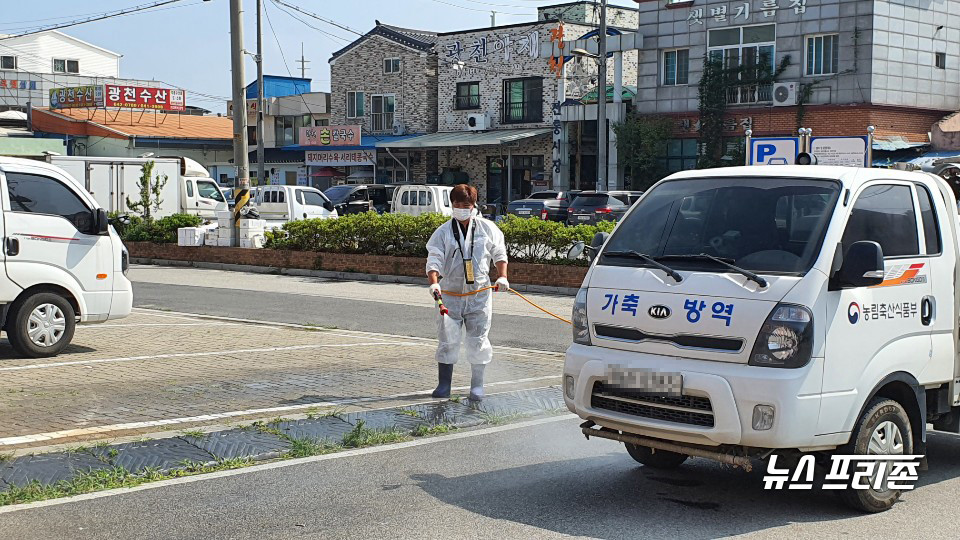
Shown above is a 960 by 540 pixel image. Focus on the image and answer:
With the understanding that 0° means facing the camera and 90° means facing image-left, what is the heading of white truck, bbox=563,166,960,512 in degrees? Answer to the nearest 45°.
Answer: approximately 45°

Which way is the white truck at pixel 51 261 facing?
to the viewer's right

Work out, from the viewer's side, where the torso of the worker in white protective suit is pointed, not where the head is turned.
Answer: toward the camera

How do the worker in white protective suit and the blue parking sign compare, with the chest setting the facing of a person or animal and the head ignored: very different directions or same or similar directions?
same or similar directions

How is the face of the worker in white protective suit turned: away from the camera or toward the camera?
toward the camera

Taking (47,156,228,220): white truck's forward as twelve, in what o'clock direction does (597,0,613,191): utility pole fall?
The utility pole is roughly at 12 o'clock from the white truck.

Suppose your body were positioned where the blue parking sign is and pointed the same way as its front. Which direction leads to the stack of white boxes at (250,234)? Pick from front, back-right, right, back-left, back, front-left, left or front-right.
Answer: right

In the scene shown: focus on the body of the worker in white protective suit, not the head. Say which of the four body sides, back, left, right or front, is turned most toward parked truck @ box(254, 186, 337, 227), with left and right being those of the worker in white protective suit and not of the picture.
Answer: back

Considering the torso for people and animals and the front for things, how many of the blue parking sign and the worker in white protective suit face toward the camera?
2

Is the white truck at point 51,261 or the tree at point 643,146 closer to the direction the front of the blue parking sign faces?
the white truck

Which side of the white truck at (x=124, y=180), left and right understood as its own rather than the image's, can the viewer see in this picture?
right

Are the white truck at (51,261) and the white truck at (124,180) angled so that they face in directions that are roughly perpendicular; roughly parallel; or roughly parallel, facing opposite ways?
roughly parallel

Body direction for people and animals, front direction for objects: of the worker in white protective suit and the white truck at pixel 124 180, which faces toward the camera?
the worker in white protective suit

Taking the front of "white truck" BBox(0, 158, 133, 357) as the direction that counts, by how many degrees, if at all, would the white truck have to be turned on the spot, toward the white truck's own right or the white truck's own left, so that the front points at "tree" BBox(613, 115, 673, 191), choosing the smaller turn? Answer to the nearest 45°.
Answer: approximately 45° to the white truck's own left

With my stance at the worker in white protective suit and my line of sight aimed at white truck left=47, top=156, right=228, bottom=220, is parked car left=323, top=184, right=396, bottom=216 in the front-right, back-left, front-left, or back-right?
front-right

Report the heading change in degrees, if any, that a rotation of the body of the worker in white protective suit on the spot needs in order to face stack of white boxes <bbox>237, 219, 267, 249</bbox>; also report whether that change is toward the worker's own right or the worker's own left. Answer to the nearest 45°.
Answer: approximately 180°

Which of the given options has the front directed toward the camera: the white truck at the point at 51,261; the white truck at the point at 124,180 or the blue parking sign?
the blue parking sign

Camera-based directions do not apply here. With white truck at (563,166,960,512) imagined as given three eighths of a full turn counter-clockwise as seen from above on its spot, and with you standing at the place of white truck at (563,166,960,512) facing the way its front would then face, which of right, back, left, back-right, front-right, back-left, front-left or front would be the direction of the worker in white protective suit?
back-left

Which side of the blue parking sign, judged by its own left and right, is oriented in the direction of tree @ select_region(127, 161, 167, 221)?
right

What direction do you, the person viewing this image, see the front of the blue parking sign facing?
facing the viewer
